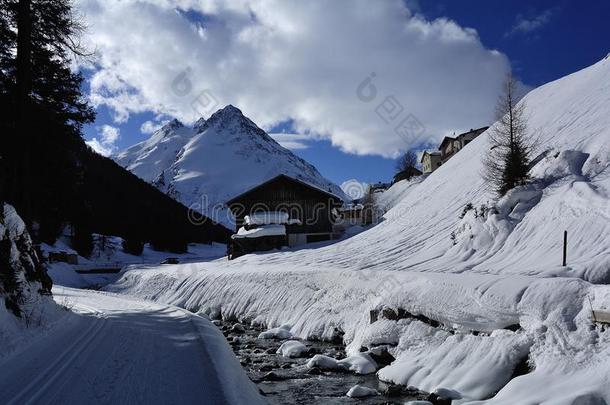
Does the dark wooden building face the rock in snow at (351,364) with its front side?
yes

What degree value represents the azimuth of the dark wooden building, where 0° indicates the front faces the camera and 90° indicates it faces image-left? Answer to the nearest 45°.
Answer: approximately 0°

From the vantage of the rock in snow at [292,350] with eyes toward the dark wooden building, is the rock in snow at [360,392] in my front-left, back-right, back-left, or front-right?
back-right

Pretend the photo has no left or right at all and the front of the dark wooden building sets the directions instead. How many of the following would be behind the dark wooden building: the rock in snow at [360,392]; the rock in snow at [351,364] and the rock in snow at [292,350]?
0

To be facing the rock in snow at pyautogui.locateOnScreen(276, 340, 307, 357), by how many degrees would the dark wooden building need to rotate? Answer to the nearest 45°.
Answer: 0° — it already faces it

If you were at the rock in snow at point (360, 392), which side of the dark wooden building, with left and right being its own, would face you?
front
